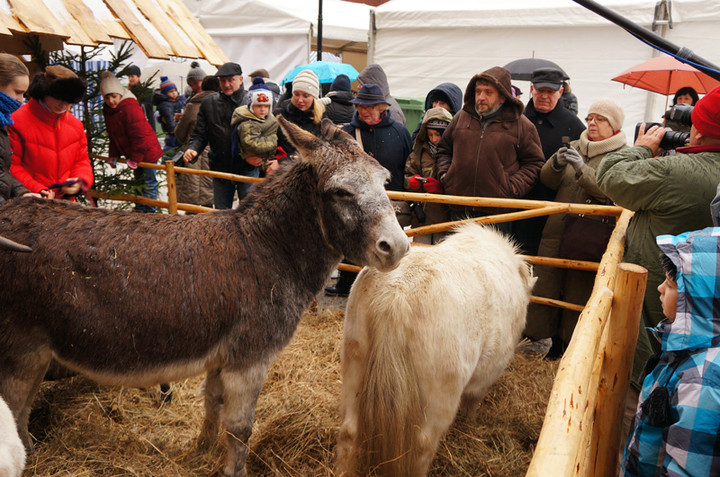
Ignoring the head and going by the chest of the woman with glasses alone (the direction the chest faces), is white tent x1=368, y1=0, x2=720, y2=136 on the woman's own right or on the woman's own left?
on the woman's own right

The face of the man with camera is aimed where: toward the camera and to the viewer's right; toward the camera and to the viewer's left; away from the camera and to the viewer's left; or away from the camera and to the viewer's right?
away from the camera and to the viewer's left

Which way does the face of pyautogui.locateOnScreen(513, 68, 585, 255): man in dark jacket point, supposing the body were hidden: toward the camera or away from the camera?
toward the camera

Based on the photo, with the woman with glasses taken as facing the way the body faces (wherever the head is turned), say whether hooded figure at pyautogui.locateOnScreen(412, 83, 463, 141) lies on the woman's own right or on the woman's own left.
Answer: on the woman's own right

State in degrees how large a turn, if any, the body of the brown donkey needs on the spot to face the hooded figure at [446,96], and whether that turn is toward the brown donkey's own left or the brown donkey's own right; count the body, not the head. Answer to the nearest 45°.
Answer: approximately 45° to the brown donkey's own left

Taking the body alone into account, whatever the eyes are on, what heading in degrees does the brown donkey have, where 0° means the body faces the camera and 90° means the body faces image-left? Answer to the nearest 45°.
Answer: approximately 270°

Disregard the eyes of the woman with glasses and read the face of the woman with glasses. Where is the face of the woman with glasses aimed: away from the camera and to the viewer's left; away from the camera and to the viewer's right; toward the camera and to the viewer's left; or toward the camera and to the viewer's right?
toward the camera and to the viewer's left

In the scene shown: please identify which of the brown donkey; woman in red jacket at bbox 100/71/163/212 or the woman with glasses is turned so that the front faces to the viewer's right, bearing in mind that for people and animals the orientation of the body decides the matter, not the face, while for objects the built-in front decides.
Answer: the brown donkey

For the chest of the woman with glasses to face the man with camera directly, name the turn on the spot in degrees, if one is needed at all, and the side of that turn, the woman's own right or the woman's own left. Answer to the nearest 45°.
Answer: approximately 45° to the woman's own left

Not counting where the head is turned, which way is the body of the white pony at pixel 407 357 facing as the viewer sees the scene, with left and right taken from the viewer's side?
facing away from the viewer and to the right of the viewer
